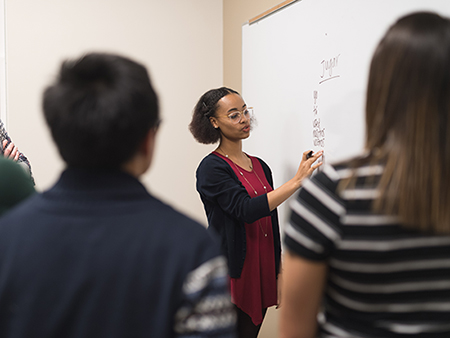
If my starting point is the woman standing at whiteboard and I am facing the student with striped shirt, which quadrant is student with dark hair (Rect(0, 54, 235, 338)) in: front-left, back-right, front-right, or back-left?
front-right

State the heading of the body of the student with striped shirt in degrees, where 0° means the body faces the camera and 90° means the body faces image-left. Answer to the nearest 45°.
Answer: approximately 180°

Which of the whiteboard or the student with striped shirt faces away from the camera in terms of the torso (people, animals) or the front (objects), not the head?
the student with striped shirt

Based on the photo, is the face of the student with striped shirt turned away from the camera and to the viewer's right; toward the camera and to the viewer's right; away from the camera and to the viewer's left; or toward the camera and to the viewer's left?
away from the camera and to the viewer's left

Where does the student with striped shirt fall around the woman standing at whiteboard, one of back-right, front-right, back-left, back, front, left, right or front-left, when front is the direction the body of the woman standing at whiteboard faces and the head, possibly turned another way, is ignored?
front-right

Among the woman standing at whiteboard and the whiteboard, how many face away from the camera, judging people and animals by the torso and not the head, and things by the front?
0

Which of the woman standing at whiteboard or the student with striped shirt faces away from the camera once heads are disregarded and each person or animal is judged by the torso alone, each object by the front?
the student with striped shirt

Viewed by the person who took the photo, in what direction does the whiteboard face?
facing the viewer and to the left of the viewer

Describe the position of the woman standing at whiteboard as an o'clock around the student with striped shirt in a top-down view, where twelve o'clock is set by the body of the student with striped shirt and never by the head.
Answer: The woman standing at whiteboard is roughly at 11 o'clock from the student with striped shirt.

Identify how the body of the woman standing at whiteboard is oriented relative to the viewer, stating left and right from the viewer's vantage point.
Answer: facing the viewer and to the right of the viewer

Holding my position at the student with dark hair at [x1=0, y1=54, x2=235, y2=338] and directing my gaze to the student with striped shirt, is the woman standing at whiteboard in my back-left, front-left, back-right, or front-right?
front-left

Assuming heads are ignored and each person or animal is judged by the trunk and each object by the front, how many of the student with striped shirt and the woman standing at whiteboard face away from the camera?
1

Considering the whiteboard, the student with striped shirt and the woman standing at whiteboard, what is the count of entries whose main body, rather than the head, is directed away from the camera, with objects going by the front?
1

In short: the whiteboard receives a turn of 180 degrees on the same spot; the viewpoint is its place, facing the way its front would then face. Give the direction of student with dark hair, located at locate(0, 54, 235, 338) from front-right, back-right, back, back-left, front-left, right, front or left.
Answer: back-right

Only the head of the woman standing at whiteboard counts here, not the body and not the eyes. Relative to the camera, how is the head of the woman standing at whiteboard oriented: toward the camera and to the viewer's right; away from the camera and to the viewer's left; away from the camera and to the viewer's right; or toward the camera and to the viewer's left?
toward the camera and to the viewer's right
